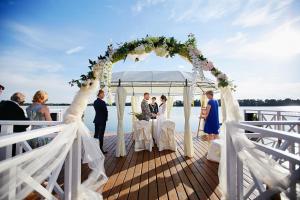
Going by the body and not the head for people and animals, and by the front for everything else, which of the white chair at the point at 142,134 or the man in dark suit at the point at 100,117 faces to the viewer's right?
the man in dark suit

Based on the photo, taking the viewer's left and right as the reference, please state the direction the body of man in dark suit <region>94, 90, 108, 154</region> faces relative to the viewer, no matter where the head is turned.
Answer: facing to the right of the viewer

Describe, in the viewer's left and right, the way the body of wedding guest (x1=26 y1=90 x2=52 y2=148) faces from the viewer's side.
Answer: facing away from the viewer and to the right of the viewer

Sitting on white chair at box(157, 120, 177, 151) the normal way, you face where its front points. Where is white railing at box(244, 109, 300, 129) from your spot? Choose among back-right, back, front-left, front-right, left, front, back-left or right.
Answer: right

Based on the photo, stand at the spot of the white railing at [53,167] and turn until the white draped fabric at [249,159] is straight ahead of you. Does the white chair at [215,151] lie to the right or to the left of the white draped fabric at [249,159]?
left

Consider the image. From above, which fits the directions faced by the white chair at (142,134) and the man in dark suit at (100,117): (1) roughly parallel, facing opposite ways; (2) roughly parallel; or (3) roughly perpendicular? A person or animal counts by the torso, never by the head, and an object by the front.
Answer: roughly perpendicular

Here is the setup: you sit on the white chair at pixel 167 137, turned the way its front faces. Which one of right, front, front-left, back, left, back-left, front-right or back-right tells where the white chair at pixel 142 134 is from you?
left

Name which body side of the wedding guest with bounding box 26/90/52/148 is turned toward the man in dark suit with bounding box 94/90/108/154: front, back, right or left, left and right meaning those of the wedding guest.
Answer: front

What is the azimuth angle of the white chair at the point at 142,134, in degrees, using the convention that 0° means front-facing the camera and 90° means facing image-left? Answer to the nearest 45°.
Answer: approximately 180°

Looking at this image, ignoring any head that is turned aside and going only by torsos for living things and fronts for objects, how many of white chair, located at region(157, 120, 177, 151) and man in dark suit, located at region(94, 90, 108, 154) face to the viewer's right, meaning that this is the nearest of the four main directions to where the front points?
1

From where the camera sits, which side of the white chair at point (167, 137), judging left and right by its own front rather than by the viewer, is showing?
back

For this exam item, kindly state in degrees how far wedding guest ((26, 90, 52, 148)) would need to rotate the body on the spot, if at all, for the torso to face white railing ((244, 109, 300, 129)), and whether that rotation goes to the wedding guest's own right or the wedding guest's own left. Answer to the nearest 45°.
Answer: approximately 45° to the wedding guest's own right
